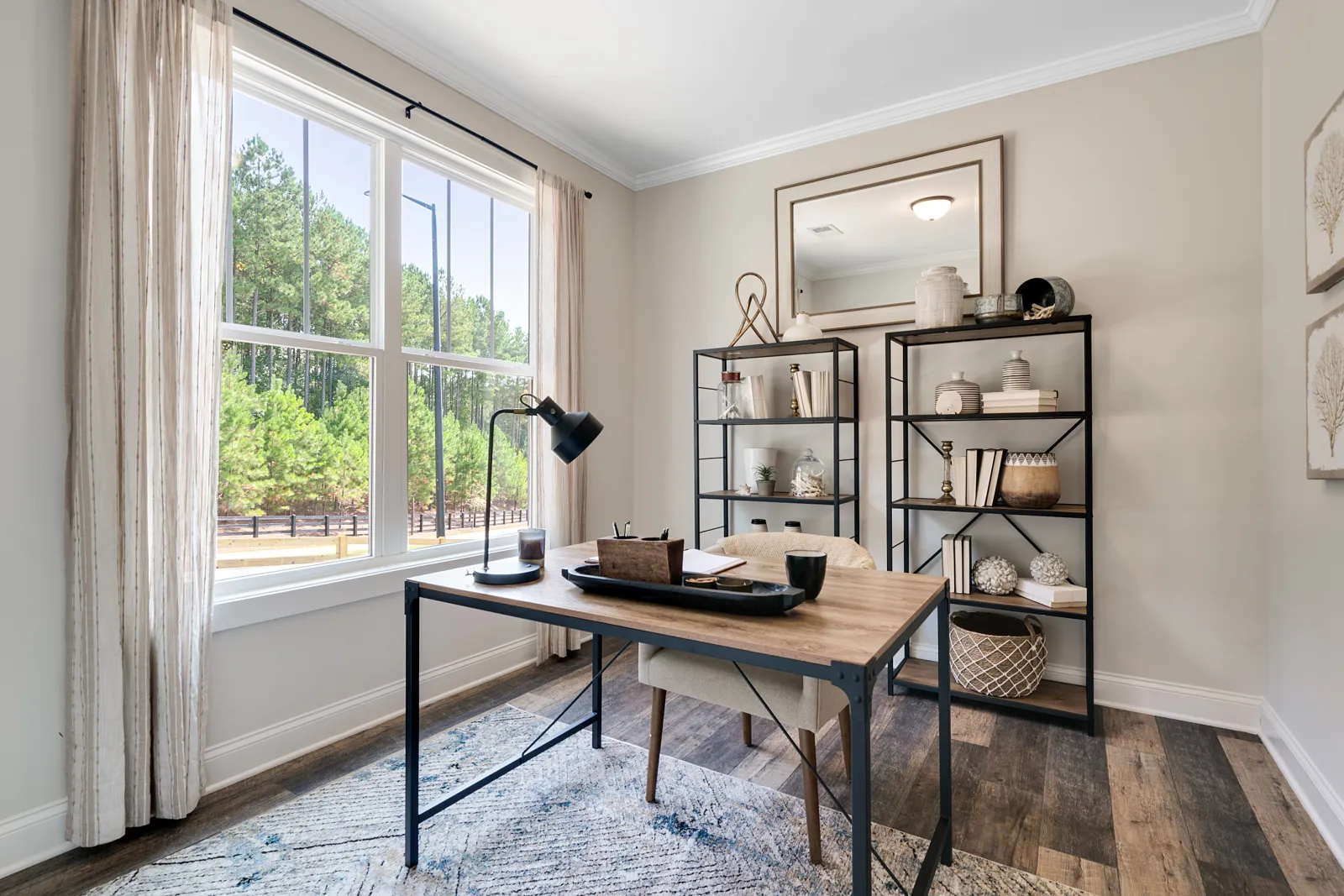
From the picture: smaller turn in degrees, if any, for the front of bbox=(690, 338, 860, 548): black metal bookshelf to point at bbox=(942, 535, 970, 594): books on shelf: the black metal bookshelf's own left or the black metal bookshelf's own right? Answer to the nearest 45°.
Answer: approximately 90° to the black metal bookshelf's own left

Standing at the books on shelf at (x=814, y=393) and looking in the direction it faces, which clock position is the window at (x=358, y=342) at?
The window is roughly at 2 o'clock from the books on shelf.

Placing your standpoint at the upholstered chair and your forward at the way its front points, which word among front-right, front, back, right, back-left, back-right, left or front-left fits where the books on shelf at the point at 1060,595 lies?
back

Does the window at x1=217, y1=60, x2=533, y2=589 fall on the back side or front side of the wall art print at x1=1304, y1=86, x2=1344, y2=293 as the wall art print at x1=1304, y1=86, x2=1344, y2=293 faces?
on the front side

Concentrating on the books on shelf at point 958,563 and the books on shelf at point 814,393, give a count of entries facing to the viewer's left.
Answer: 0

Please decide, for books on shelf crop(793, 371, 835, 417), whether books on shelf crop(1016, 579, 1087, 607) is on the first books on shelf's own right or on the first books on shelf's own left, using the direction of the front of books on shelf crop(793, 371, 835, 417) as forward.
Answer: on the first books on shelf's own left

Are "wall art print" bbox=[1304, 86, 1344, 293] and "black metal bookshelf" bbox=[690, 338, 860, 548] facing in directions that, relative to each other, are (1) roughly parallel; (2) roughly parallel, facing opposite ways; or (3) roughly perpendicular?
roughly perpendicular

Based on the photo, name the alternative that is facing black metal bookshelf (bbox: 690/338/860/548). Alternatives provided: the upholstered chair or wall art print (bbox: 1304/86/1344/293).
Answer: the wall art print

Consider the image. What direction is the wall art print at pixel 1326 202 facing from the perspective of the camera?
to the viewer's left

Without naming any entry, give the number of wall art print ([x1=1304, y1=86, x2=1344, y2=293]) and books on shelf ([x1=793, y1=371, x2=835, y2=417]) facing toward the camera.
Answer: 1

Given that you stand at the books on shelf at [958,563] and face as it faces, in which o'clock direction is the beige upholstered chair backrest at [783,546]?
The beige upholstered chair backrest is roughly at 1 o'clock from the books on shelf.
